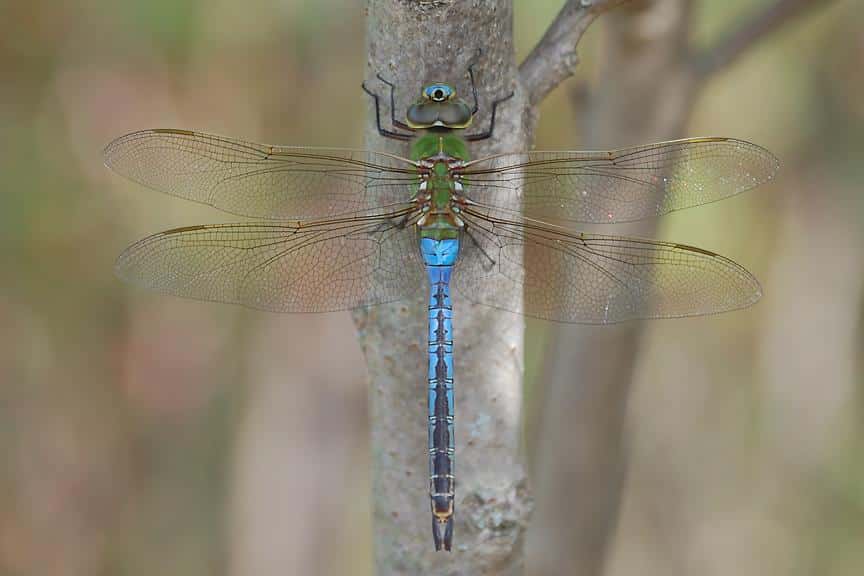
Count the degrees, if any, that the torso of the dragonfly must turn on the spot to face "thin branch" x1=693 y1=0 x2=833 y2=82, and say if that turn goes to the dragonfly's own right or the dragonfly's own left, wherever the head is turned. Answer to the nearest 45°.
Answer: approximately 45° to the dragonfly's own right

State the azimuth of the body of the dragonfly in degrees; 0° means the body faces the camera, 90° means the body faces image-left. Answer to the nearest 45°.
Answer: approximately 180°
